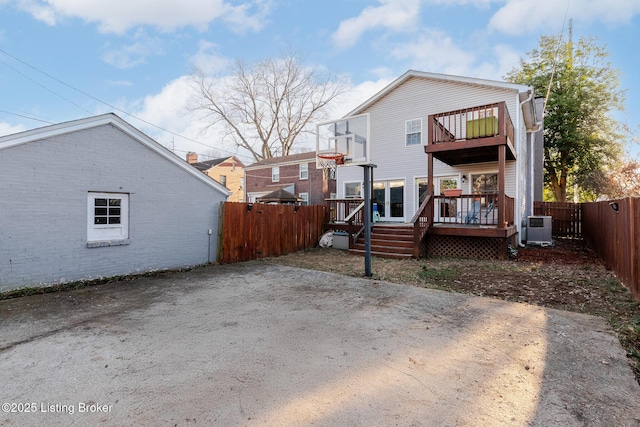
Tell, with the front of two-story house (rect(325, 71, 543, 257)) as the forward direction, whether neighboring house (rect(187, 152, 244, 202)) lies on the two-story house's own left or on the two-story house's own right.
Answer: on the two-story house's own left

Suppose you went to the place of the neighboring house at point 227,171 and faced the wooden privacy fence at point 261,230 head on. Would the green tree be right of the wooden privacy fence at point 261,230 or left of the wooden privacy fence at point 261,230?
left

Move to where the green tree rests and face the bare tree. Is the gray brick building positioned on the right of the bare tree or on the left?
left

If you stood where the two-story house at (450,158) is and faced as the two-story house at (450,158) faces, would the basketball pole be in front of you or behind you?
behind

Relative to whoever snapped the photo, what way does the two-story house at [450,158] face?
facing away from the viewer

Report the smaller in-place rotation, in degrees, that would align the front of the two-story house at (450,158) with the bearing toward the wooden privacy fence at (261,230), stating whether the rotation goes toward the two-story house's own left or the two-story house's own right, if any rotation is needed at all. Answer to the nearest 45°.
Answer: approximately 135° to the two-story house's own left

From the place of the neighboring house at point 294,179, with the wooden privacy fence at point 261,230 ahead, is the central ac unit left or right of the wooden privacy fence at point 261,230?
left

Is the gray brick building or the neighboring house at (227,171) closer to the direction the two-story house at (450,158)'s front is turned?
the neighboring house
